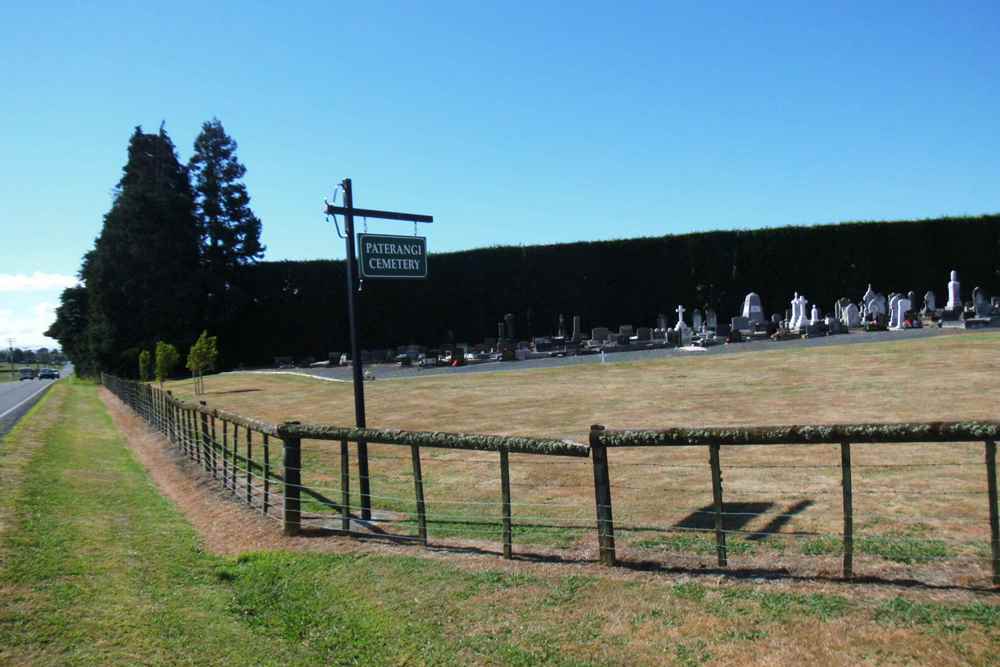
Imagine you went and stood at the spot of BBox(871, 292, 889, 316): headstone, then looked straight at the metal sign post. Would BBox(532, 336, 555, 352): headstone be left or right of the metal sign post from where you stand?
right

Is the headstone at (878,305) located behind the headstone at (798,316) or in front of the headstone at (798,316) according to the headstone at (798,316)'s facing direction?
behind

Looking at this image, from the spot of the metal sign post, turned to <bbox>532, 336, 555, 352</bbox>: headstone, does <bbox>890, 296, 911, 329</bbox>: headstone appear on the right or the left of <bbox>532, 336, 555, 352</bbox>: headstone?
right

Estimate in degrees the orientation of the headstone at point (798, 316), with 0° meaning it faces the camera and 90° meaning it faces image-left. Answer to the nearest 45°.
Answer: approximately 45°

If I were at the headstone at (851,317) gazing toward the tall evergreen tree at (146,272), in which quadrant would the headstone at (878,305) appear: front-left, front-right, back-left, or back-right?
back-right

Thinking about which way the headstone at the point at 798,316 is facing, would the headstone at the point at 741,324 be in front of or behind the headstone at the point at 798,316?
in front

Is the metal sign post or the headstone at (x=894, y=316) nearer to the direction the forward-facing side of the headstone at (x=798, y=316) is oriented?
the metal sign post

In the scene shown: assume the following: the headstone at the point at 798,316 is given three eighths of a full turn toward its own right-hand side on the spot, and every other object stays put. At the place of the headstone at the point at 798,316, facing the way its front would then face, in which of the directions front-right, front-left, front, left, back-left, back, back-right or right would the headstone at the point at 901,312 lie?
right

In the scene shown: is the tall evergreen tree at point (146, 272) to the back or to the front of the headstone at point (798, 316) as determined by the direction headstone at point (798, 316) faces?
to the front

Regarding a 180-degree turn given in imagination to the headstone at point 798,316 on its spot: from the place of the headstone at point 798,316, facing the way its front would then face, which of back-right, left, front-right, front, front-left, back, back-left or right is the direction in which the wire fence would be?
back-right

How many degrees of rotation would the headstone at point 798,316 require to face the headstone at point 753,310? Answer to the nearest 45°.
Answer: approximately 90° to its right
